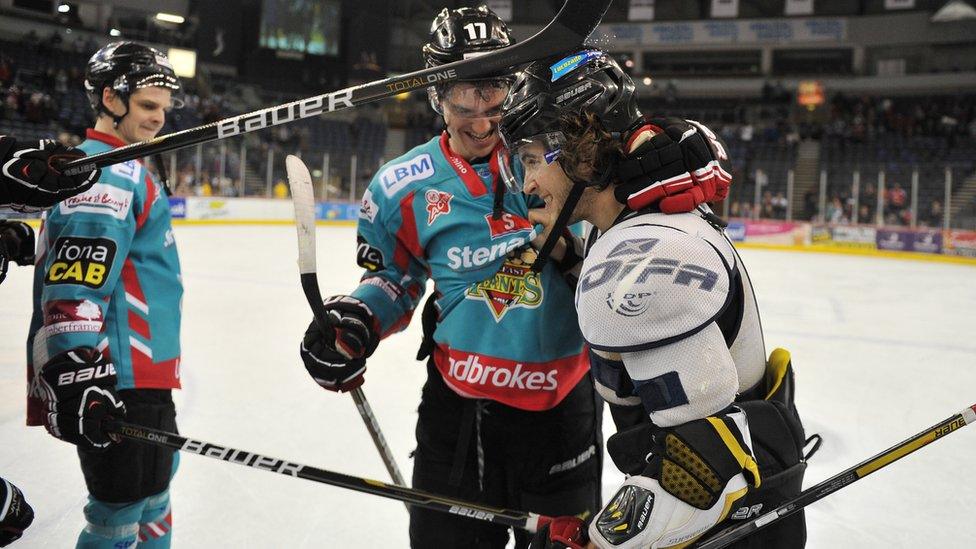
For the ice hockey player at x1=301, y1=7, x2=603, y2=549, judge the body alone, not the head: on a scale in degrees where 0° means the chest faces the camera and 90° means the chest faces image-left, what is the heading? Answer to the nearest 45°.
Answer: approximately 0°

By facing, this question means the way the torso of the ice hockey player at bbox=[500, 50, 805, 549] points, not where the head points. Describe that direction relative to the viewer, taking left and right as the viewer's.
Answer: facing to the left of the viewer

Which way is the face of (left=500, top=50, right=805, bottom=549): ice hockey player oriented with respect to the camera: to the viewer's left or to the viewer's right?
to the viewer's left

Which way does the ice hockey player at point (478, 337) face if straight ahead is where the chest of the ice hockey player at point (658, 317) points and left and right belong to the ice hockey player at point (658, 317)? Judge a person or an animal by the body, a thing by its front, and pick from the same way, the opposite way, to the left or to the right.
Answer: to the left

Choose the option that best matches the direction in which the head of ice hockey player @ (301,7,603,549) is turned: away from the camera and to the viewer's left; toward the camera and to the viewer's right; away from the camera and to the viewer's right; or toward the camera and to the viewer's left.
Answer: toward the camera and to the viewer's right

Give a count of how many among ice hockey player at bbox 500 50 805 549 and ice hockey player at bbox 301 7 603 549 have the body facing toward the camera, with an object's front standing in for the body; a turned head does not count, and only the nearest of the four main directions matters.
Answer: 1

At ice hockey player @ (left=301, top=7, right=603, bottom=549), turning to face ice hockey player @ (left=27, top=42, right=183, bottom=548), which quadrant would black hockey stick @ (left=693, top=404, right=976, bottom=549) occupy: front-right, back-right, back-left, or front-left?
back-left
